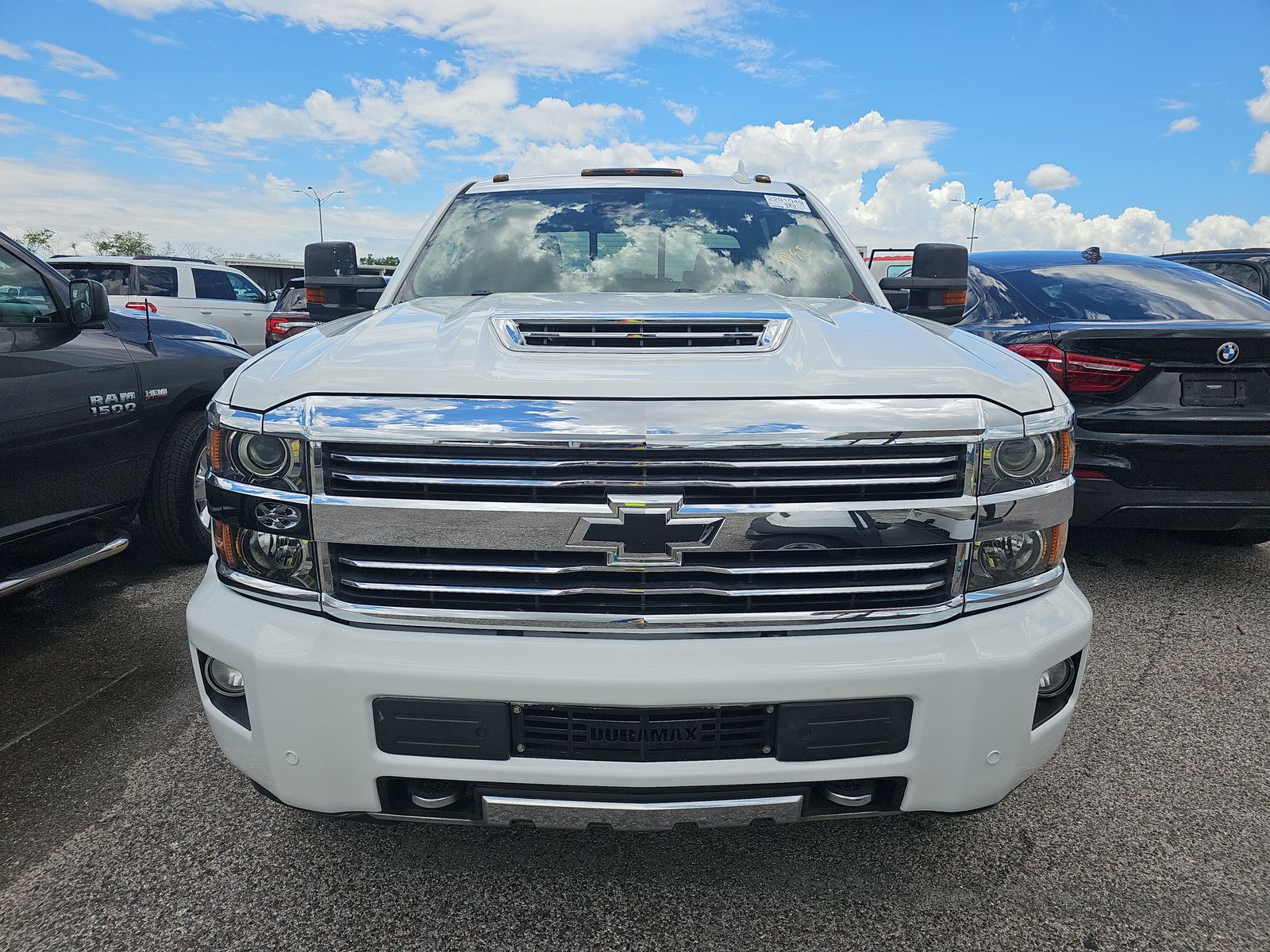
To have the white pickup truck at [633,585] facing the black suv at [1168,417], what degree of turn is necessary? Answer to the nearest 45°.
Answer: approximately 135° to its left

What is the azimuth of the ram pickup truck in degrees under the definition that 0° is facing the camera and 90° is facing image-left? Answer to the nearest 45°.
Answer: approximately 225°

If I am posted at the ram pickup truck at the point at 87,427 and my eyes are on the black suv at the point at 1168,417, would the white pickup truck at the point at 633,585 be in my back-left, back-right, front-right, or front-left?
front-right

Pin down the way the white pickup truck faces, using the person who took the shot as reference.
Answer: facing the viewer

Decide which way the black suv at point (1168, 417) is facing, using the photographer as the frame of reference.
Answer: facing away from the viewer and to the left of the viewer

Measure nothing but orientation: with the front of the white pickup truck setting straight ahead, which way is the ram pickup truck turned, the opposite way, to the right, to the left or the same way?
the opposite way

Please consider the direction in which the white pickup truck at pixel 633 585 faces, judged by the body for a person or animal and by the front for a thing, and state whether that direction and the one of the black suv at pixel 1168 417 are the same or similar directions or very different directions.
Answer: very different directions

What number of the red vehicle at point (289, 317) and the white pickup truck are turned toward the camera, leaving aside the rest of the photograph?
1

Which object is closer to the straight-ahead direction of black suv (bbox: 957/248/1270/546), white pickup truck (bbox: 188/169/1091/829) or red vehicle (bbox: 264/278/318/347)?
the red vehicle

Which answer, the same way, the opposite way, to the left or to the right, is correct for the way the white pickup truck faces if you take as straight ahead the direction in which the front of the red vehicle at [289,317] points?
the opposite way

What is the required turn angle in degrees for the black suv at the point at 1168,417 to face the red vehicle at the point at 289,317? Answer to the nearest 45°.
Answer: approximately 45° to its left

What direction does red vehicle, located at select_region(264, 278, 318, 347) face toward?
away from the camera

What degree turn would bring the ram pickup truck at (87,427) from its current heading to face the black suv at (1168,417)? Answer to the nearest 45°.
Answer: approximately 90° to its right

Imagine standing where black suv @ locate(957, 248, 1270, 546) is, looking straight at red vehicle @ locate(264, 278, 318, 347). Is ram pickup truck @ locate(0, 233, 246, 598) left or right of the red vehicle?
left

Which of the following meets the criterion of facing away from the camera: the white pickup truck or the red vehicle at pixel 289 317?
the red vehicle

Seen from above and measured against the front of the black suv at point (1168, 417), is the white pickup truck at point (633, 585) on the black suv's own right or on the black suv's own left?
on the black suv's own left
